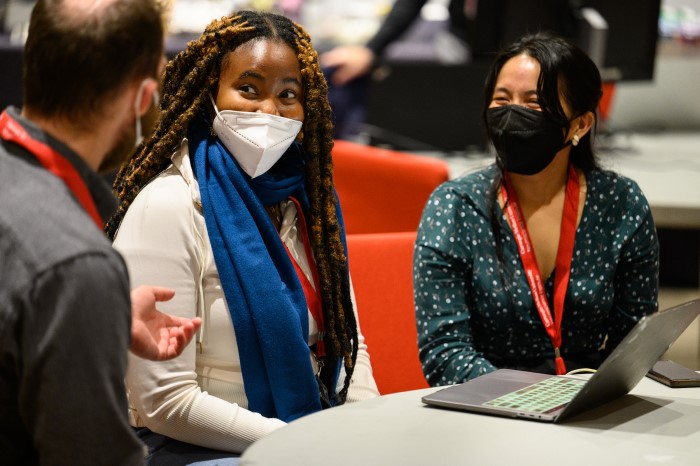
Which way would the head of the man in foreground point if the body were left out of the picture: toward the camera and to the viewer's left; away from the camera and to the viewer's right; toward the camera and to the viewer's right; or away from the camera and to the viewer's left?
away from the camera and to the viewer's right

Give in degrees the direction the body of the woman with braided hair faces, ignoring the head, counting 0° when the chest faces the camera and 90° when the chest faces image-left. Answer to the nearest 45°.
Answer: approximately 315°

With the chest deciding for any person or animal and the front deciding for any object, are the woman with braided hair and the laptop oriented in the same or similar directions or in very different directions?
very different directions

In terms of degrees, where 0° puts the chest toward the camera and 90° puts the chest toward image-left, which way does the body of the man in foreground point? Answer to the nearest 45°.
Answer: approximately 225°

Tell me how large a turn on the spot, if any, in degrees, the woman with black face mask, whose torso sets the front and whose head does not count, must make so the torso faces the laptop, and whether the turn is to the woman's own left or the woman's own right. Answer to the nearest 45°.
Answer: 0° — they already face it

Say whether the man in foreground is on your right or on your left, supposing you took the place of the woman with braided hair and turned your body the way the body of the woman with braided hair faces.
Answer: on your right

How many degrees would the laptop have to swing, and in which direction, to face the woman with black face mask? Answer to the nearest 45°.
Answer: approximately 45° to its right
